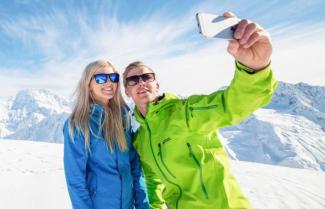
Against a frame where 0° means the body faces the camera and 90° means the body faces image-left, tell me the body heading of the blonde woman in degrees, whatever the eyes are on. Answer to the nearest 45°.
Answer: approximately 315°
